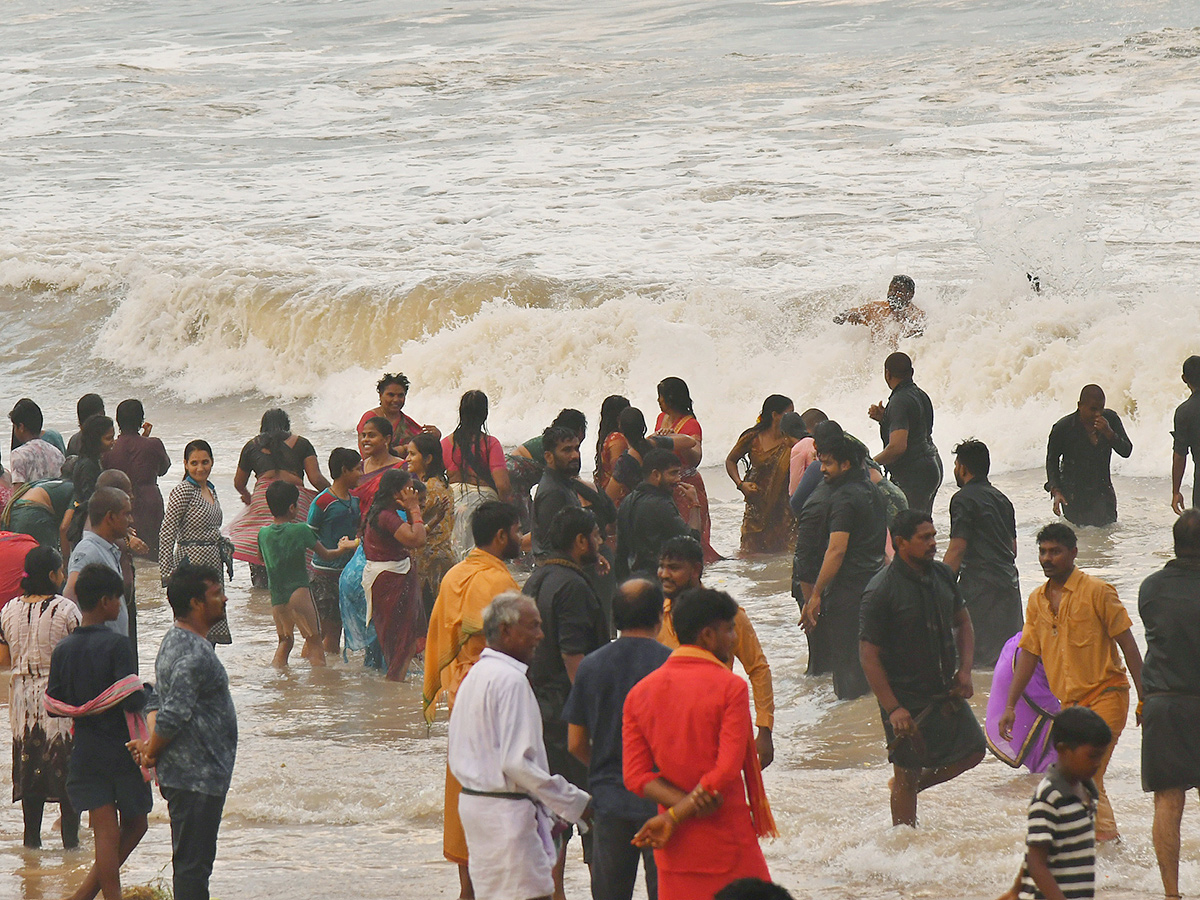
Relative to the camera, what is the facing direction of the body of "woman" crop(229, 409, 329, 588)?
away from the camera

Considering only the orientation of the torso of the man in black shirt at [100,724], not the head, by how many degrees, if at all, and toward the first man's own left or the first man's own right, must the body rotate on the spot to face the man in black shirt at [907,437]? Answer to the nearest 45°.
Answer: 0° — they already face them

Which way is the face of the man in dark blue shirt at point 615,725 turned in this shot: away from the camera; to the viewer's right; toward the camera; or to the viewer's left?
away from the camera

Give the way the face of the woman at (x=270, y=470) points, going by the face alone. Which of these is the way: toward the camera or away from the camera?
away from the camera

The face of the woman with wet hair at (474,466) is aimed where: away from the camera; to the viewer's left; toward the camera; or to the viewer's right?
away from the camera

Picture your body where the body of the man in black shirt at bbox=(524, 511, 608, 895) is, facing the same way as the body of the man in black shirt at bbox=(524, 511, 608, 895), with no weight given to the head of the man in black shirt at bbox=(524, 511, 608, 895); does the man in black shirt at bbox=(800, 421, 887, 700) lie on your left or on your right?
on your left
